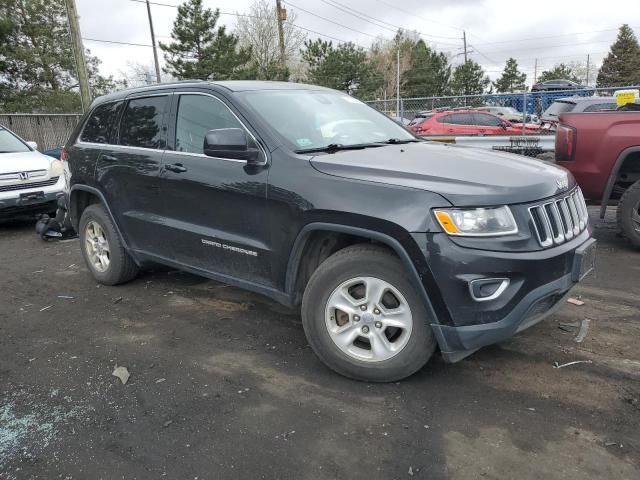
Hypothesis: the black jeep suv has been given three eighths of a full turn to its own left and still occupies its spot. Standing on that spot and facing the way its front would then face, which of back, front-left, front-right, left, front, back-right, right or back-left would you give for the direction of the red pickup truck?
front-right

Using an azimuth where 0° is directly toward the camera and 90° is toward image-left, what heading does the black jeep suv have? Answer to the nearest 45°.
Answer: approximately 315°

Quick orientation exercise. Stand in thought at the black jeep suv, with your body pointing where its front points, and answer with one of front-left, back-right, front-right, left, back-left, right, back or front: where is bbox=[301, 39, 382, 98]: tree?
back-left

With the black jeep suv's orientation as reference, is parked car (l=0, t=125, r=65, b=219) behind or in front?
behind

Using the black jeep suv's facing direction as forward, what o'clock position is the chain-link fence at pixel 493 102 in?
The chain-link fence is roughly at 8 o'clock from the black jeep suv.

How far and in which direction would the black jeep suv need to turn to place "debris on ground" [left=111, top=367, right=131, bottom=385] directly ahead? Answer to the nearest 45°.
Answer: approximately 135° to its right

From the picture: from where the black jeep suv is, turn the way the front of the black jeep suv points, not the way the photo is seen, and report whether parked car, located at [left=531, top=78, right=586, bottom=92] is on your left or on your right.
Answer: on your left

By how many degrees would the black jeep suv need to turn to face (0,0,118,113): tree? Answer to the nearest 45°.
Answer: approximately 180°

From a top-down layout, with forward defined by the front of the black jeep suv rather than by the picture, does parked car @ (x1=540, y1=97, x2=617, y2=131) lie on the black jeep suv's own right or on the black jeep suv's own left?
on the black jeep suv's own left
